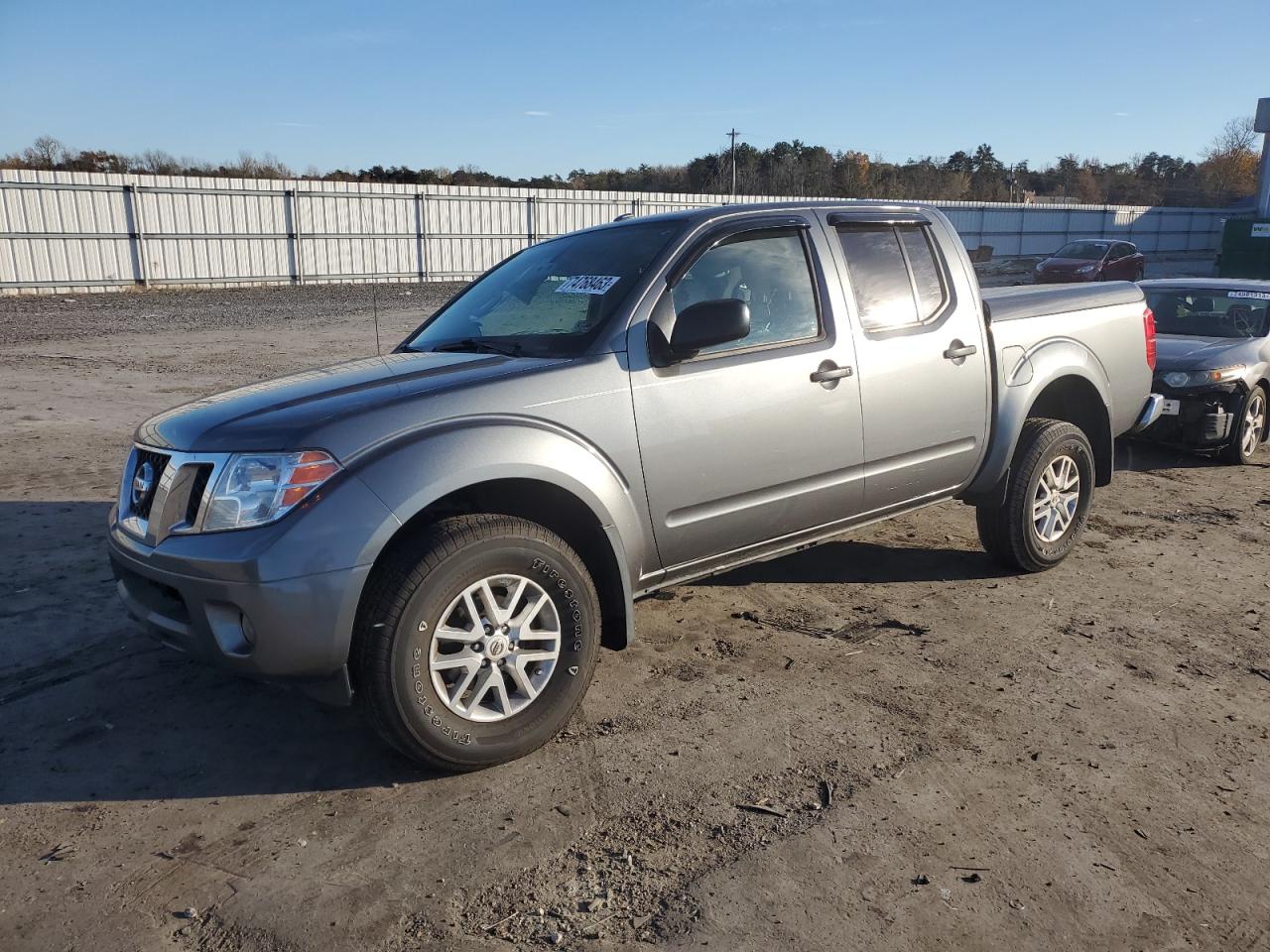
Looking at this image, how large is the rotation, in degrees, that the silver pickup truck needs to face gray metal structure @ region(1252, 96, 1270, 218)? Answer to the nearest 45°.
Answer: approximately 180°

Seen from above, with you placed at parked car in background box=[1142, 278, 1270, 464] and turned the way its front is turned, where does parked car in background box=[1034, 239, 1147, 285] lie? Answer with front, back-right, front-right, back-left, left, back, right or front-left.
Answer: back-right

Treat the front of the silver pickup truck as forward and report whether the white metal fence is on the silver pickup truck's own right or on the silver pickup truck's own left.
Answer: on the silver pickup truck's own right

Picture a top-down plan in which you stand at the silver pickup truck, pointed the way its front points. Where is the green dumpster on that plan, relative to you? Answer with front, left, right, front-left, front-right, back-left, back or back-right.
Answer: back

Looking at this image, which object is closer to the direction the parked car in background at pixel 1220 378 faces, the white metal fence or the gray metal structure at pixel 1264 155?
the white metal fence

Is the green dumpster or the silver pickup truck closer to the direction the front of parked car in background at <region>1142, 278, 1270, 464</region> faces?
the silver pickup truck

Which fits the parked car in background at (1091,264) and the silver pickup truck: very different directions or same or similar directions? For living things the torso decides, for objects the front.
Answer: same or similar directions

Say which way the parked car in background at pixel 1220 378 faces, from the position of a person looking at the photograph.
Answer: facing the viewer and to the left of the viewer

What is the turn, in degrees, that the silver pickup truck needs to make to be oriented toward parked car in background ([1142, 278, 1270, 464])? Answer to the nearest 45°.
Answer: approximately 180°

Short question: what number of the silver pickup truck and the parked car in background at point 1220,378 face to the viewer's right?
0

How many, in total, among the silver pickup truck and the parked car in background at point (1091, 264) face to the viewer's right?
0

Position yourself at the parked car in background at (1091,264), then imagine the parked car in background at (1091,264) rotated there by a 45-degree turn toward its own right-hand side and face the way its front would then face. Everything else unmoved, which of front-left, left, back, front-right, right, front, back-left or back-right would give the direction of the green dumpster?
back-right

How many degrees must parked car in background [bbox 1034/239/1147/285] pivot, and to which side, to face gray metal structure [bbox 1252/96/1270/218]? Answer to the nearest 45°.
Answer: approximately 135° to its left

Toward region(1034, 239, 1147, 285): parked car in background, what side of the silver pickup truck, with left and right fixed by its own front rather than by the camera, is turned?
back

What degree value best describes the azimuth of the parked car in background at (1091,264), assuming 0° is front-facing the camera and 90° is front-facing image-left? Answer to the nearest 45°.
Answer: approximately 45°

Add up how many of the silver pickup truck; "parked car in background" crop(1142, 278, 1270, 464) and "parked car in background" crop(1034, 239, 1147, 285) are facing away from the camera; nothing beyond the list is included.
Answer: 0
